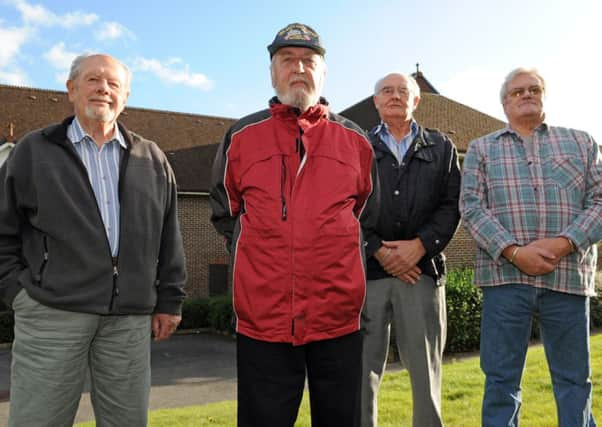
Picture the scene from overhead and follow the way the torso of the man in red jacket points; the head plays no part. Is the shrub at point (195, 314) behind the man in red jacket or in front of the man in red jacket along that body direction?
behind

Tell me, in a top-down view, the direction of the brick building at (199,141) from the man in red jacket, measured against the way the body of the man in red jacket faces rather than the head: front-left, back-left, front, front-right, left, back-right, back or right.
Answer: back

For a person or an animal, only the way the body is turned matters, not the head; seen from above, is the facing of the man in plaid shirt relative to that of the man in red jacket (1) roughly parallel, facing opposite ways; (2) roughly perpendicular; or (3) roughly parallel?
roughly parallel

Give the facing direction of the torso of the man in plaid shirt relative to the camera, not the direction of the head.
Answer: toward the camera

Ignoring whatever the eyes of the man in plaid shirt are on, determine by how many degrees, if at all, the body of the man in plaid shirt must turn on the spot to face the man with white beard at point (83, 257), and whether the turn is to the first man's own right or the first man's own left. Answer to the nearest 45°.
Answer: approximately 45° to the first man's own right

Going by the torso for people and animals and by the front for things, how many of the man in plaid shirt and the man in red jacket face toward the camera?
2

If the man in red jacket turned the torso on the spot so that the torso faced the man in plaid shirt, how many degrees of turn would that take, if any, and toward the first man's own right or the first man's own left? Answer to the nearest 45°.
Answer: approximately 135° to the first man's own left

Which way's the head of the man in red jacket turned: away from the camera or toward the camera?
toward the camera

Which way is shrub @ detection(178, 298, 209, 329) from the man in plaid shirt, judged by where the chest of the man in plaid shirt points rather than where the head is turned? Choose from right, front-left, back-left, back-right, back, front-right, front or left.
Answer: back-right

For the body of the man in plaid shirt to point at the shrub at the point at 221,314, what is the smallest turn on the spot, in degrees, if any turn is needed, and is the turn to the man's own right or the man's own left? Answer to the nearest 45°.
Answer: approximately 135° to the man's own right

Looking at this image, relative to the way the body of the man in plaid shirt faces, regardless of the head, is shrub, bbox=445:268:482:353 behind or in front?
behind

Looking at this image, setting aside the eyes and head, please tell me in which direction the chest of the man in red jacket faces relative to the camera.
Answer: toward the camera

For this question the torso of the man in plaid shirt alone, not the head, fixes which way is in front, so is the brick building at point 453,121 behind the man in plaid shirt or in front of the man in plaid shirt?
behind
